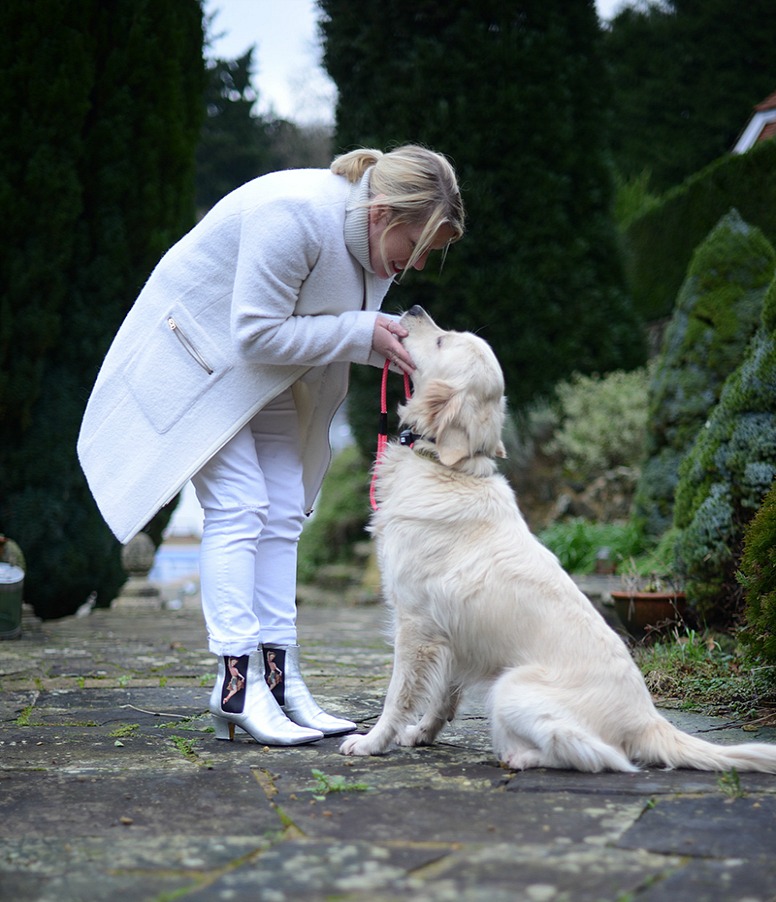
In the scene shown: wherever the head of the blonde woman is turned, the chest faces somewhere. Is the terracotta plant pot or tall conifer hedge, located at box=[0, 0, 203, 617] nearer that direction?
the terracotta plant pot

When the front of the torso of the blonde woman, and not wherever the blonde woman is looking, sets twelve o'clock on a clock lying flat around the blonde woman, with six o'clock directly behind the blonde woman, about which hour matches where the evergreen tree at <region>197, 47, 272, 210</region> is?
The evergreen tree is roughly at 9 o'clock from the blonde woman.

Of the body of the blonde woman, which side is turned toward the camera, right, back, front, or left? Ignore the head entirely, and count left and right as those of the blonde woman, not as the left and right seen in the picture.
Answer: right

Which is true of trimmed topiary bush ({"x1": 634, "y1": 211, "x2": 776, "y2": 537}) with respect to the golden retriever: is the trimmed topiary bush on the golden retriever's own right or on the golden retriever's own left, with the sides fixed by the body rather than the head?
on the golden retriever's own right

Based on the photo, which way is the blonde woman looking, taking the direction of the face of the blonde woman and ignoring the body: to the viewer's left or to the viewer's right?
to the viewer's right

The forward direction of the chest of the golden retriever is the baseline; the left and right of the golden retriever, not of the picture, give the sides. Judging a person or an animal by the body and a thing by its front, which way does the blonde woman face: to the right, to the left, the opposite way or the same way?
the opposite way

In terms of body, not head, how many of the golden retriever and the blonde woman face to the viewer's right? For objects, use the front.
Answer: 1

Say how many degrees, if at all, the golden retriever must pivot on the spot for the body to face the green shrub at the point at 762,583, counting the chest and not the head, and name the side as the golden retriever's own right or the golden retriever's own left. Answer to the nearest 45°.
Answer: approximately 135° to the golden retriever's own right

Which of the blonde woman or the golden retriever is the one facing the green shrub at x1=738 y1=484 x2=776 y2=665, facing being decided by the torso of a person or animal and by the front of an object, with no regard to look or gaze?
the blonde woman

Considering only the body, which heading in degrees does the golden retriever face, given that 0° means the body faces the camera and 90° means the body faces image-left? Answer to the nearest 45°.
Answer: approximately 90°

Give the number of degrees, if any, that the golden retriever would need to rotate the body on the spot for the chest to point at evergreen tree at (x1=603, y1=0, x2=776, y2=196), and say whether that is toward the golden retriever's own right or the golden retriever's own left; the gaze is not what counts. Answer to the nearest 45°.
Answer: approximately 90° to the golden retriever's own right
